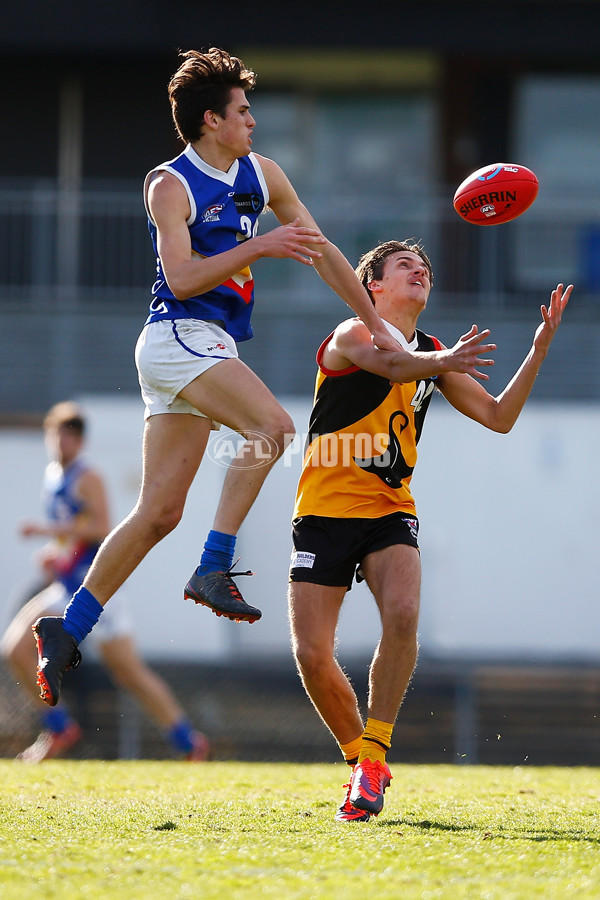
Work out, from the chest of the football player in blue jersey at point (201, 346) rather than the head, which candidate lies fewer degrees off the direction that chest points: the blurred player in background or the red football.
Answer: the red football

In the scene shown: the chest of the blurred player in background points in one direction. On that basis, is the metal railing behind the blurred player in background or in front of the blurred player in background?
behind

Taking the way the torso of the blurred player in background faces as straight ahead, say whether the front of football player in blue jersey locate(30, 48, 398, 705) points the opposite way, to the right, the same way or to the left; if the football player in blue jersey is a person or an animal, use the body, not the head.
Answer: to the left

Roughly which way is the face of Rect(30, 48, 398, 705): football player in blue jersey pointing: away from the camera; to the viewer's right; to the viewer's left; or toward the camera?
to the viewer's right

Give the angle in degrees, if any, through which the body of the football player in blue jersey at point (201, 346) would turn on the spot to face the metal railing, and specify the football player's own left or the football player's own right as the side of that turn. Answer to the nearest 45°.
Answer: approximately 135° to the football player's own left

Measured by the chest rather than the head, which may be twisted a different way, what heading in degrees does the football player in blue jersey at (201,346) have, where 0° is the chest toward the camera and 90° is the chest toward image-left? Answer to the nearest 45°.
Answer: approximately 315°

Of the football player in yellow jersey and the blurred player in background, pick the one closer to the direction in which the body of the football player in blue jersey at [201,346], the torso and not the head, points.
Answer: the football player in yellow jersey
